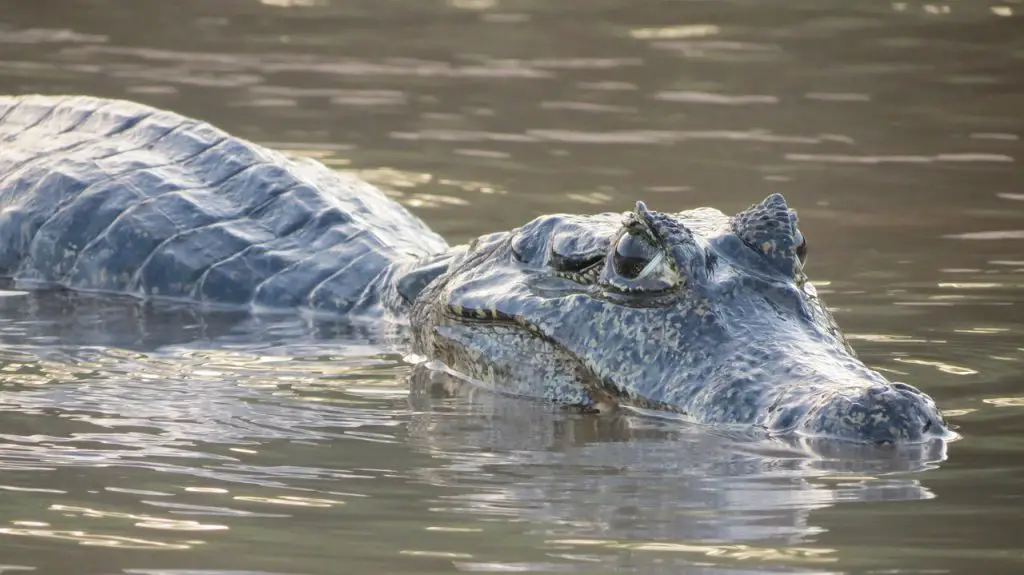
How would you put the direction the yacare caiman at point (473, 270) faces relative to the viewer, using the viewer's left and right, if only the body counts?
facing the viewer and to the right of the viewer
